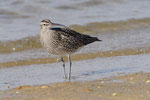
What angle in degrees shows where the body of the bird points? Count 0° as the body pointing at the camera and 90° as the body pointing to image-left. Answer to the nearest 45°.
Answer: approximately 90°
